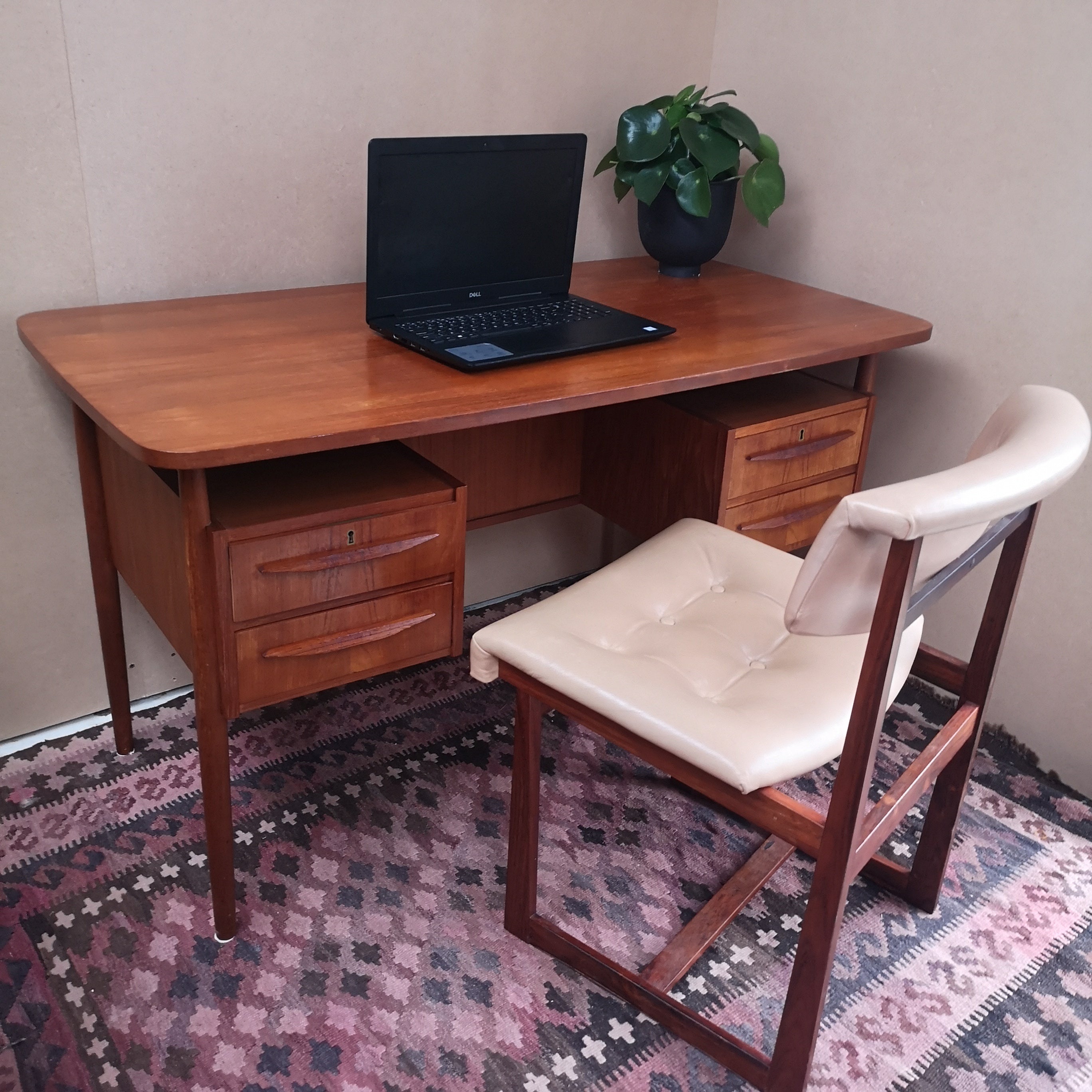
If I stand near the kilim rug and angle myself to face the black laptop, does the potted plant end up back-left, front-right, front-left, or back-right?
front-right

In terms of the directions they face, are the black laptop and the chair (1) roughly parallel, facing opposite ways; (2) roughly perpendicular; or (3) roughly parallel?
roughly parallel, facing opposite ways

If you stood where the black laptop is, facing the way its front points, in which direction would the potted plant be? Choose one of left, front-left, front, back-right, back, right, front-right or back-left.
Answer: left

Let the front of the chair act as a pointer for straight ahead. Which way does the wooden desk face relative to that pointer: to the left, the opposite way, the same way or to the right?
the opposite way

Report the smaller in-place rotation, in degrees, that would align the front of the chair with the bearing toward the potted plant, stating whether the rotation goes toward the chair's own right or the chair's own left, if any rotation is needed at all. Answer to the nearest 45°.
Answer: approximately 45° to the chair's own right

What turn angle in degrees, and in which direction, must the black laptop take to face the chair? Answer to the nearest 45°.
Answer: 0° — it already faces it

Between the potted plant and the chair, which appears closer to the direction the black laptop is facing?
the chair

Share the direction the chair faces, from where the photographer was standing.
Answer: facing away from the viewer and to the left of the viewer

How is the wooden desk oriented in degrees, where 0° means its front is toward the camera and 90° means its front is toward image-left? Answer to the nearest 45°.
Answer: approximately 315°
